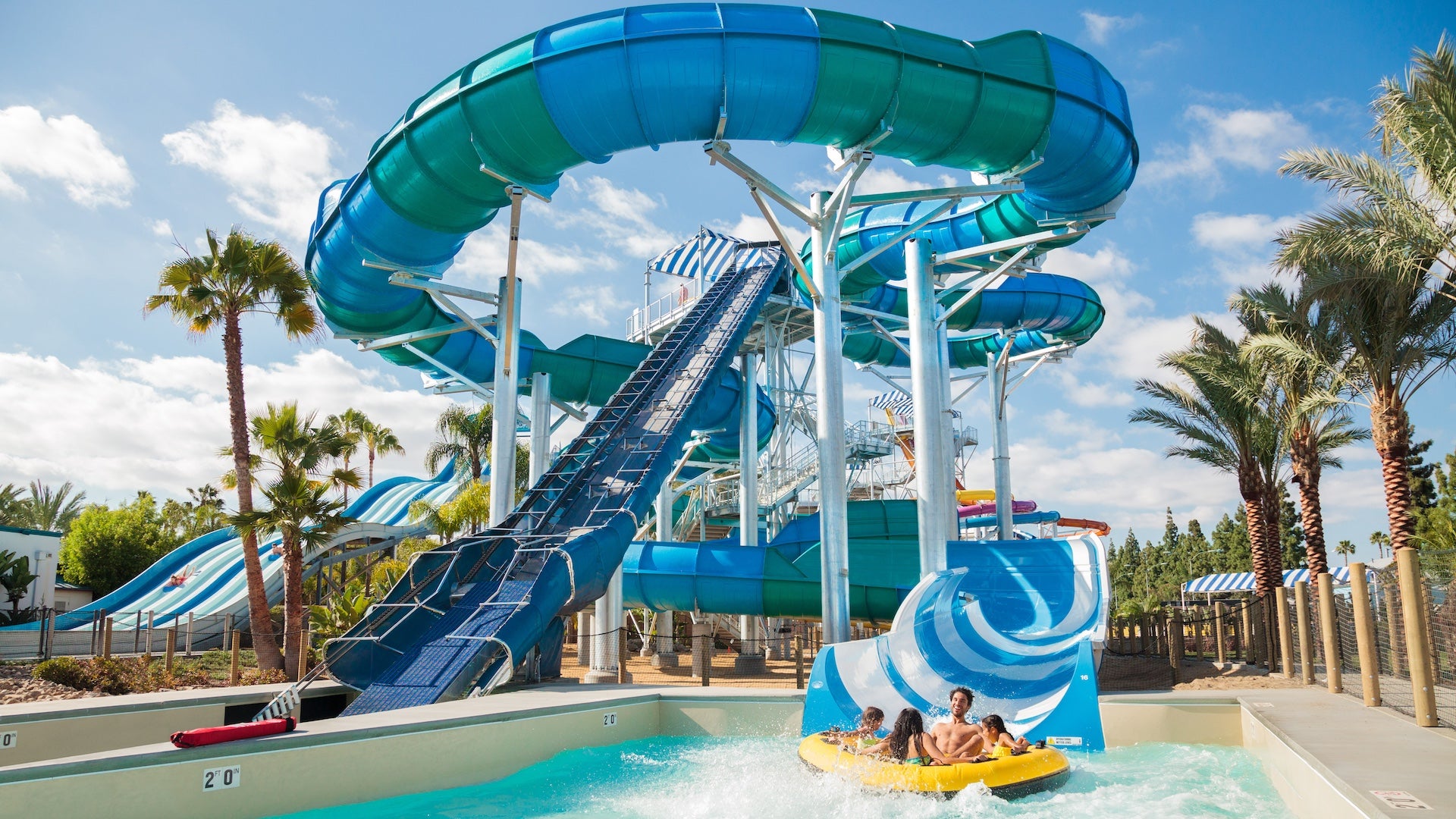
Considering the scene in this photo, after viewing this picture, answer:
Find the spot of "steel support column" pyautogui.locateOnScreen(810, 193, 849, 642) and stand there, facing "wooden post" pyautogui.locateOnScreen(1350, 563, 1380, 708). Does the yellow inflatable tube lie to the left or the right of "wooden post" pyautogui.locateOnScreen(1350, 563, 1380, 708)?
right

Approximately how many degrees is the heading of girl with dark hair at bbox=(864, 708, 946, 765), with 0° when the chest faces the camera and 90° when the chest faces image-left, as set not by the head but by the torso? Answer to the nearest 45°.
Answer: approximately 180°

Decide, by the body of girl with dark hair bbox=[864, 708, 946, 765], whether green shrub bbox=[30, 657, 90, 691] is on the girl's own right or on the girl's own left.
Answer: on the girl's own left

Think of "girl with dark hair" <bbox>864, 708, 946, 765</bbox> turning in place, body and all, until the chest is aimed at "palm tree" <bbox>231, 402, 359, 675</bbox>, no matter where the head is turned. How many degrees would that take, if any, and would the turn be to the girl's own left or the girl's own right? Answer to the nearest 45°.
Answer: approximately 45° to the girl's own left

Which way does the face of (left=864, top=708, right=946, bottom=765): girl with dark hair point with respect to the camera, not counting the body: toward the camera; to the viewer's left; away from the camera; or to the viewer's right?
away from the camera

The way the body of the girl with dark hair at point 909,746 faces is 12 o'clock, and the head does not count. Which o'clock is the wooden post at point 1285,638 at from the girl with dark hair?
The wooden post is roughly at 1 o'clock from the girl with dark hair.

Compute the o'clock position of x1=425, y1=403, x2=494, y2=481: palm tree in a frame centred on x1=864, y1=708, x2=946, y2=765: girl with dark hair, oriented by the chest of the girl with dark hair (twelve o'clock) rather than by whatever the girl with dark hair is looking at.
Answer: The palm tree is roughly at 11 o'clock from the girl with dark hair.

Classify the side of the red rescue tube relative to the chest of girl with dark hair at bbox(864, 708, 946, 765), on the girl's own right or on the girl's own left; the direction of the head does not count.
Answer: on the girl's own left

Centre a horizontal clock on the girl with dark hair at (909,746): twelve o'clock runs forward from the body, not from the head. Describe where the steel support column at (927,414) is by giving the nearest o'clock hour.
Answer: The steel support column is roughly at 12 o'clock from the girl with dark hair.
